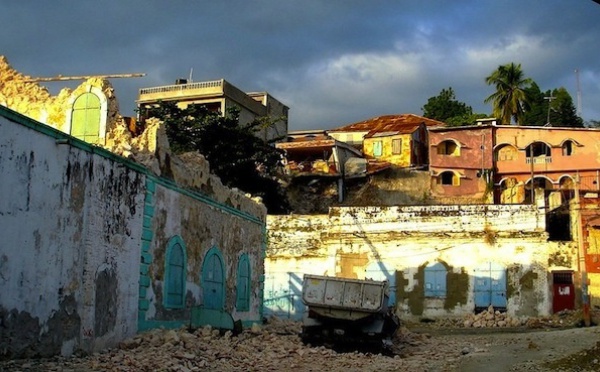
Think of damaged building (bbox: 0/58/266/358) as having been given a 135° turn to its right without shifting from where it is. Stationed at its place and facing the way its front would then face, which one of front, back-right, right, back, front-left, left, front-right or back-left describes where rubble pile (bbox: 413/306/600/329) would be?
back-right

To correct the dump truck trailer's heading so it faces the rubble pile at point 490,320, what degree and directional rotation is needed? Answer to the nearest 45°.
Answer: approximately 45° to its right

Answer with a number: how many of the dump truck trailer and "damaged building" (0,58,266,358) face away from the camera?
1

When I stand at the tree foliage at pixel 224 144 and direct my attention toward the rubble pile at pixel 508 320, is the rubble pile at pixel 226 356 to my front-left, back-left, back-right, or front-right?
front-right

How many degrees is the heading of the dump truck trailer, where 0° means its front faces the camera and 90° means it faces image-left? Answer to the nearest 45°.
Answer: approximately 180°

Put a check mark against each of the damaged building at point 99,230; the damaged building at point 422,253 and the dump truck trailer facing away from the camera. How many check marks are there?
1

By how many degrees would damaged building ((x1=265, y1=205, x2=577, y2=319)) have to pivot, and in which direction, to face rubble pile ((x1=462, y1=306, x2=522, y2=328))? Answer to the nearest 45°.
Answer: approximately 45° to its left

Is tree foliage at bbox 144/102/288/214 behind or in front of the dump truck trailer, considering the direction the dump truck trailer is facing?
in front

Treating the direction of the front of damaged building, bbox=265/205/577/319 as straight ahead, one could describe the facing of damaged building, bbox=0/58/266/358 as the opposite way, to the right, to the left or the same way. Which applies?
to the left

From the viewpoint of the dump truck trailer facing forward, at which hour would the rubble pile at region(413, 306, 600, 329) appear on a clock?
The rubble pile is roughly at 1 o'clock from the dump truck trailer.

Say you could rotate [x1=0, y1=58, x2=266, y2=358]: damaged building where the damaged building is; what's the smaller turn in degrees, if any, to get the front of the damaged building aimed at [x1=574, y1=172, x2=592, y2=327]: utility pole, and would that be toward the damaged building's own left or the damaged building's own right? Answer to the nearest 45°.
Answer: approximately 90° to the damaged building's own left

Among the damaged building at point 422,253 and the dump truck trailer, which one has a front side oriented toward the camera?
the damaged building

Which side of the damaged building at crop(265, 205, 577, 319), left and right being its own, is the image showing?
front

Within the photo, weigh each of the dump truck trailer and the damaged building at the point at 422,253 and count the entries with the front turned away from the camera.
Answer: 1

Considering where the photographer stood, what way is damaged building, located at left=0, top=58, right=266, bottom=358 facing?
facing the viewer and to the right of the viewer

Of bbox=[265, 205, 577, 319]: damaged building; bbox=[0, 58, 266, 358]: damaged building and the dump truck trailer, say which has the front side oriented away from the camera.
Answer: the dump truck trailer

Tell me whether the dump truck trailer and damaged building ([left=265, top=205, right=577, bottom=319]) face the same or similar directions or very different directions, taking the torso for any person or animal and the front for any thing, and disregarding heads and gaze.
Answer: very different directions

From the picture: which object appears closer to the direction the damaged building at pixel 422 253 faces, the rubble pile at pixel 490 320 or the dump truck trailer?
the dump truck trailer
